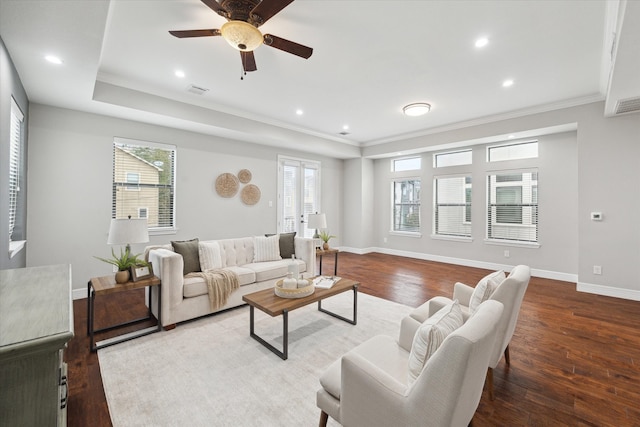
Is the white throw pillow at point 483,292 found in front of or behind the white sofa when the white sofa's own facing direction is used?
in front

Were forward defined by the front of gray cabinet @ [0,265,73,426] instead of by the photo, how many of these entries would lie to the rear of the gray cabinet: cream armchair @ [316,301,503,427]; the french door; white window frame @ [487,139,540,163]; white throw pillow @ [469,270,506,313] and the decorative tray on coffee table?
0

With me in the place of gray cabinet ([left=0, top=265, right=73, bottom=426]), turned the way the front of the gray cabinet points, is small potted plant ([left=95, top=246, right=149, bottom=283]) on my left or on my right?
on my left

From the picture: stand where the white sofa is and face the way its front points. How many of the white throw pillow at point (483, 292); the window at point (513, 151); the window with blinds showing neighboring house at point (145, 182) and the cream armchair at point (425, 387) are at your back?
1

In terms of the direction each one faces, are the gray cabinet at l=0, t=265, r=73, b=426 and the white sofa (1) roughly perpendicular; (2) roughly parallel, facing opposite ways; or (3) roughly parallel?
roughly perpendicular

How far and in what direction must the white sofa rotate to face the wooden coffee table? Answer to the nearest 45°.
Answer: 0° — it already faces it

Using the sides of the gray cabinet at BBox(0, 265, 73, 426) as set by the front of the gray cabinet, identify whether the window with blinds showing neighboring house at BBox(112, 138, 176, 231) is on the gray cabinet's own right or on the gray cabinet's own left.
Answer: on the gray cabinet's own left

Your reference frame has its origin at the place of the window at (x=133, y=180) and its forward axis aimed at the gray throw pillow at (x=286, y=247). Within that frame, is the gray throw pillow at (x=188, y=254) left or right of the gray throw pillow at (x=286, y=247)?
right

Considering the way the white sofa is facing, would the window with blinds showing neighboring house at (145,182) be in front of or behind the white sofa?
behind

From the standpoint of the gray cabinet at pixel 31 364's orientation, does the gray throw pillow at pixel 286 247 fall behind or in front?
in front

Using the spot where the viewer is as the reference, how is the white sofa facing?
facing the viewer and to the right of the viewer

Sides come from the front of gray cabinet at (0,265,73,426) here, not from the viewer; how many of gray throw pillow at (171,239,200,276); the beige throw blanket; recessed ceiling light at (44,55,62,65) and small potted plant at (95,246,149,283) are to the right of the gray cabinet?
0

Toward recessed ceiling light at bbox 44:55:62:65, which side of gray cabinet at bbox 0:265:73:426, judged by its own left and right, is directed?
left

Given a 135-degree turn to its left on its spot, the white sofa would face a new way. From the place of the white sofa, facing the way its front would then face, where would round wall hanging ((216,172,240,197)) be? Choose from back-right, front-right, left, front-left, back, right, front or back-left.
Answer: front

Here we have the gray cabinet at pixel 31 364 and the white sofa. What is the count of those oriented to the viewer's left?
0

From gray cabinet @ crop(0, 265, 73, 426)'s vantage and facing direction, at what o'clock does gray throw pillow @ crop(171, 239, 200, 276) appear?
The gray throw pillow is roughly at 10 o'clock from the gray cabinet.

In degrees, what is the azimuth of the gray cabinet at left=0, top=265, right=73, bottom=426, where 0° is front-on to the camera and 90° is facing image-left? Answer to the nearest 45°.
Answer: approximately 270°
